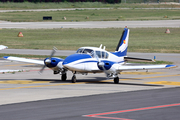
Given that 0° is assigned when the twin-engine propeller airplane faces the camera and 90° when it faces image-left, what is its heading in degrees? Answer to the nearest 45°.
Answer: approximately 45°
